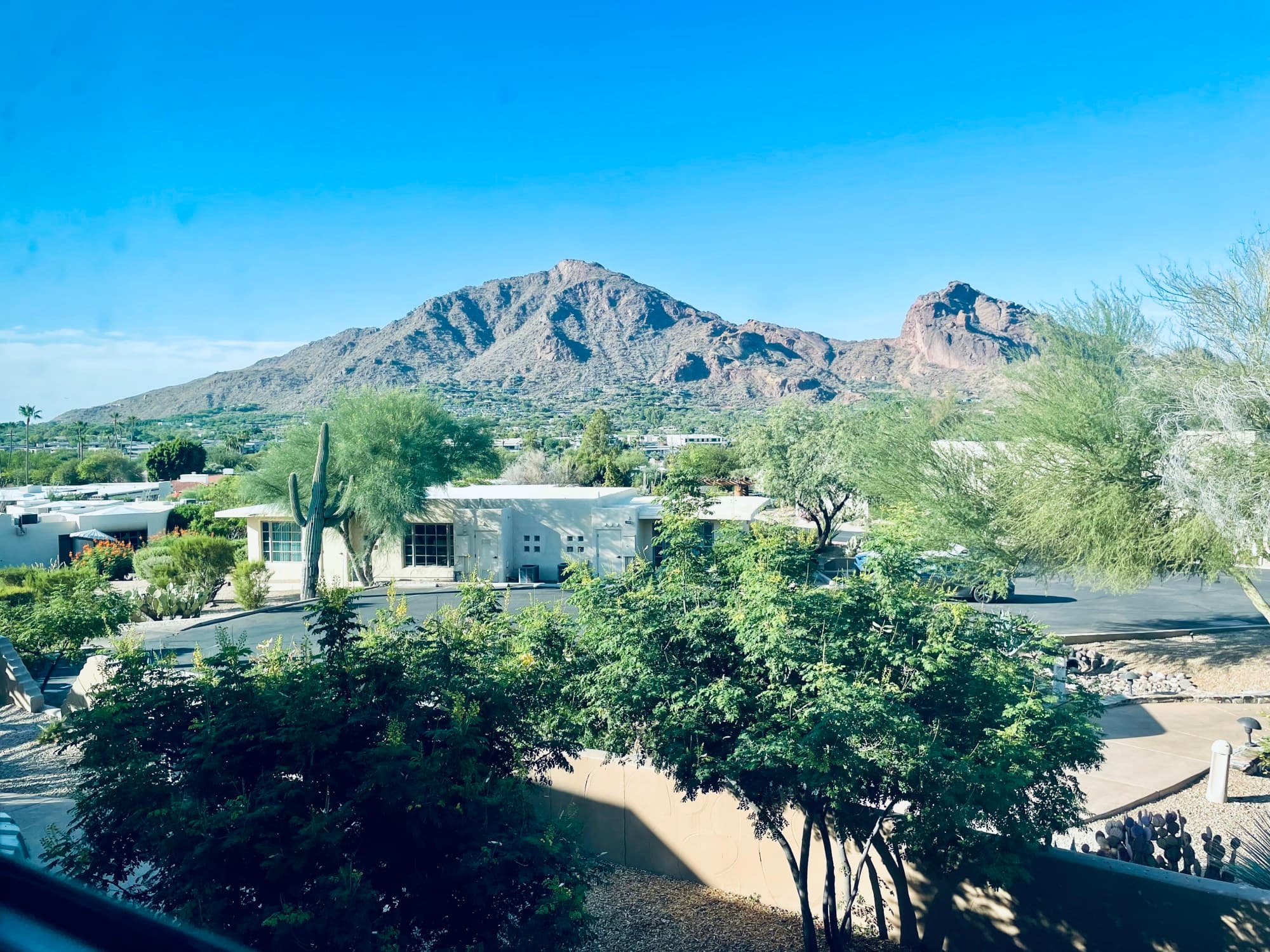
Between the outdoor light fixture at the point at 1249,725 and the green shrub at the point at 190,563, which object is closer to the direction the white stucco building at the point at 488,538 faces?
the outdoor light fixture

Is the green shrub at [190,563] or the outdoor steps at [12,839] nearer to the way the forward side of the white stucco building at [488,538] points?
the outdoor steps

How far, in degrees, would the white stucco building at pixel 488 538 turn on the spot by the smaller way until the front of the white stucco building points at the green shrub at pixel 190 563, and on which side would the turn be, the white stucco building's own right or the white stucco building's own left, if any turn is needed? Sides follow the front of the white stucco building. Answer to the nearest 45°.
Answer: approximately 90° to the white stucco building's own right

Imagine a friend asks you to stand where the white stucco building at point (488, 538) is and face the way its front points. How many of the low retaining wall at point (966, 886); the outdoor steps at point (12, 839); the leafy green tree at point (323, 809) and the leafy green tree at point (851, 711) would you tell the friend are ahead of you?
4

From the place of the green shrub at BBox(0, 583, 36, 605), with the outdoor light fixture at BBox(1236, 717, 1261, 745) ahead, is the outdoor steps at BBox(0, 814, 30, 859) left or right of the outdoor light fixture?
right

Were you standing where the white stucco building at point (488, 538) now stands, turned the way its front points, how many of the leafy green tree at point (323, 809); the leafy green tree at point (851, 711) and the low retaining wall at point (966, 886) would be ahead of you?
3

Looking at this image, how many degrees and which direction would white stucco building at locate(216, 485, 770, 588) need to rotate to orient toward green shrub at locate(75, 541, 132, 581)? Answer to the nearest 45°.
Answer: approximately 90° to its right

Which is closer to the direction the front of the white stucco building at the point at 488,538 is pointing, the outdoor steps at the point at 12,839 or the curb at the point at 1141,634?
the outdoor steps

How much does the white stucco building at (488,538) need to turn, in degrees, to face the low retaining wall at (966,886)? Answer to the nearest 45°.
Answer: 0° — it already faces it

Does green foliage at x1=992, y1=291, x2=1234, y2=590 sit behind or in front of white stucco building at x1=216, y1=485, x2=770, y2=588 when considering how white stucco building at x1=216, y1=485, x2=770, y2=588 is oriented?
in front

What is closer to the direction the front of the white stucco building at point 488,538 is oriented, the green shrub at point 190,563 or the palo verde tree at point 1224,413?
the palo verde tree

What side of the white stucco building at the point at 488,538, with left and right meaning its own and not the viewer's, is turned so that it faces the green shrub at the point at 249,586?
right

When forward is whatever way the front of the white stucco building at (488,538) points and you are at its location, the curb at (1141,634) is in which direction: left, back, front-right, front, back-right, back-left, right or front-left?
front-left

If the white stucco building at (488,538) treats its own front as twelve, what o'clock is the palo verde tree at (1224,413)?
The palo verde tree is roughly at 11 o'clock from the white stucco building.

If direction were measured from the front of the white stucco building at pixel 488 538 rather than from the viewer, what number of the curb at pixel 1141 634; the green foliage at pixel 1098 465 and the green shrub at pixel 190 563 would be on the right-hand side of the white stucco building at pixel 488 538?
1

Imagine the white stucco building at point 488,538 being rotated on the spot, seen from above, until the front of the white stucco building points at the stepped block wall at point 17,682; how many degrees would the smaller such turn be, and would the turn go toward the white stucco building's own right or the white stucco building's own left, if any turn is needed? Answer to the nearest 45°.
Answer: approximately 45° to the white stucco building's own right

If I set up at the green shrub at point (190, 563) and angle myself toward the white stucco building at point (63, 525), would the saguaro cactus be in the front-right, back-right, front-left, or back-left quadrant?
back-right

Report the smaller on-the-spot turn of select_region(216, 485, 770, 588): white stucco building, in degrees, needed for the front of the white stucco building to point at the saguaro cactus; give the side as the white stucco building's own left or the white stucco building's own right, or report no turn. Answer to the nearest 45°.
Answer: approximately 90° to the white stucco building's own right
